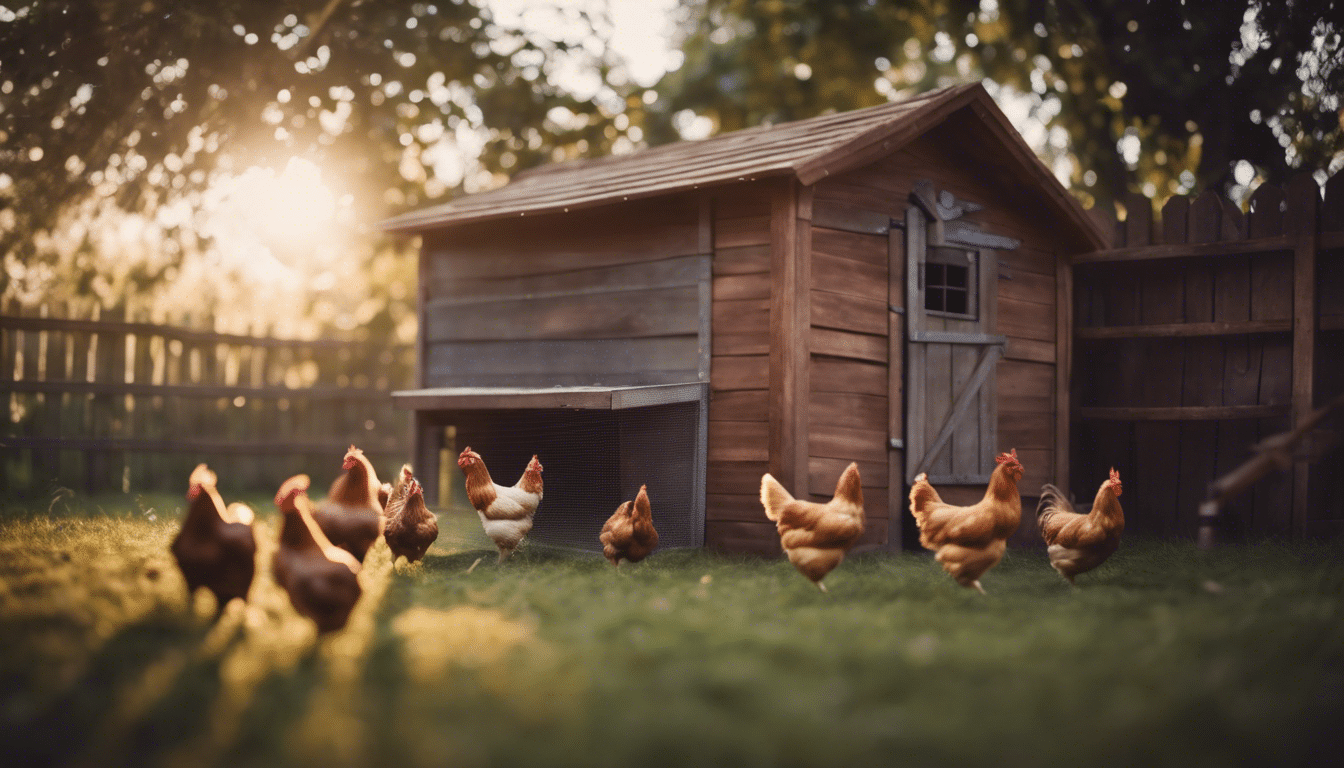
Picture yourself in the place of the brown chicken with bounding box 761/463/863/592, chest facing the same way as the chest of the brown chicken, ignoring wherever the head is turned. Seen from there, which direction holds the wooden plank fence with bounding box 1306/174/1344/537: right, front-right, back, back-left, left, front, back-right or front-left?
front-left

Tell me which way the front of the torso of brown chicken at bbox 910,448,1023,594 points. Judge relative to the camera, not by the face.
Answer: to the viewer's right

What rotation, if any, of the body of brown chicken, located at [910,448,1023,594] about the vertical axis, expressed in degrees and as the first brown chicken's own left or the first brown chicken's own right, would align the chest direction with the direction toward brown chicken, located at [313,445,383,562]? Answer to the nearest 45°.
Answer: approximately 180°

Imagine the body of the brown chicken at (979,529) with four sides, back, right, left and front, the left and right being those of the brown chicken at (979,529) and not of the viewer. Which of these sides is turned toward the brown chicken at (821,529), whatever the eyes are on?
back

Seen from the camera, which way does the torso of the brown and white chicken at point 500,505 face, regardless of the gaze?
to the viewer's left

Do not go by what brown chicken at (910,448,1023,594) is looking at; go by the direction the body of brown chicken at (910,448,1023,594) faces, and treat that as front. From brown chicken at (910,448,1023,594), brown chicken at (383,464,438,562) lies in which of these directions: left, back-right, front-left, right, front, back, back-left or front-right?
back

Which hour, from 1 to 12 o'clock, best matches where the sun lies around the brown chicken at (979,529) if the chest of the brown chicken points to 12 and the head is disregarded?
The sun is roughly at 7 o'clock from the brown chicken.

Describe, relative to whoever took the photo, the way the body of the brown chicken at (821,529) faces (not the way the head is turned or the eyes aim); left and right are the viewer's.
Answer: facing to the right of the viewer

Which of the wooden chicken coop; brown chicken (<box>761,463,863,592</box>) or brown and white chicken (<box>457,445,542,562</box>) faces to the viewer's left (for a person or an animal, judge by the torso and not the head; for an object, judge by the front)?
brown and white chicken (<box>457,445,542,562</box>)

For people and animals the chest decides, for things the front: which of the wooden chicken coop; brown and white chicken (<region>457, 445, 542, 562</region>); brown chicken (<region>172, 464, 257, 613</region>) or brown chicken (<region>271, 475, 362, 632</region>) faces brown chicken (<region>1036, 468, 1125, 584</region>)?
the wooden chicken coop
